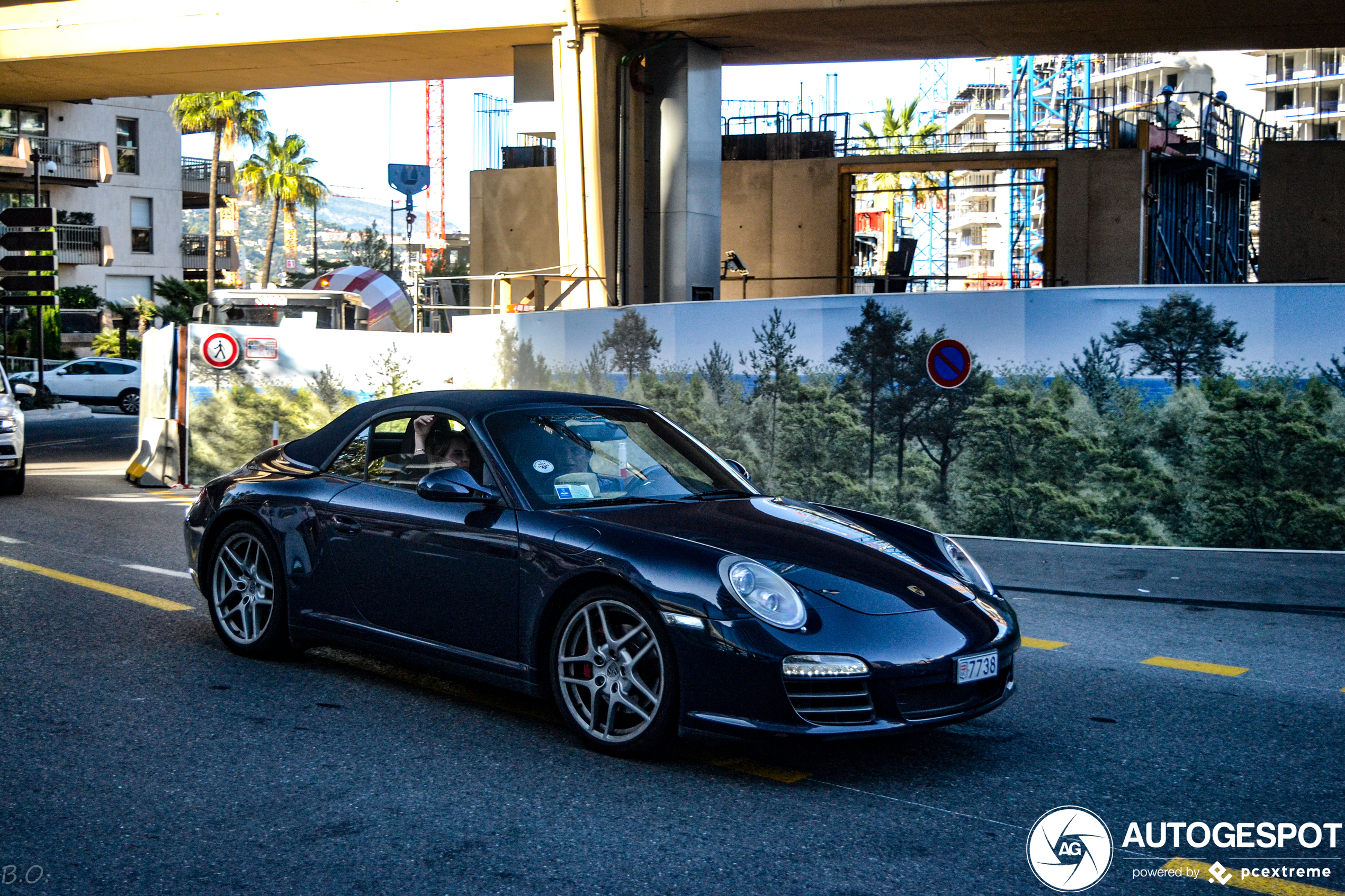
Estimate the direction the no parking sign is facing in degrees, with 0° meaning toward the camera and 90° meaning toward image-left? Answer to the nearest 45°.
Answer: approximately 0°

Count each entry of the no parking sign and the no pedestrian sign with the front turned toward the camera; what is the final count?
2

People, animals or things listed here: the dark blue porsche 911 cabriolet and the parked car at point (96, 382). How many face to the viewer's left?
1

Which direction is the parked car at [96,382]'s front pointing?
to the viewer's left

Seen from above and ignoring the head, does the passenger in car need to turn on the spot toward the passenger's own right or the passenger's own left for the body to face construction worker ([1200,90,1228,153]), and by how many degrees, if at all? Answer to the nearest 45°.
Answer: approximately 90° to the passenger's own left

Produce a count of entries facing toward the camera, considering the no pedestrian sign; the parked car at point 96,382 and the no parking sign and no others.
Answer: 2

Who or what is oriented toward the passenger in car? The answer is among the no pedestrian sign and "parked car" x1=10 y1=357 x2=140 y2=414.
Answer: the no pedestrian sign

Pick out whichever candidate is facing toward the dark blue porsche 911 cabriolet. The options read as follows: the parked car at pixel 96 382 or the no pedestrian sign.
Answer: the no pedestrian sign

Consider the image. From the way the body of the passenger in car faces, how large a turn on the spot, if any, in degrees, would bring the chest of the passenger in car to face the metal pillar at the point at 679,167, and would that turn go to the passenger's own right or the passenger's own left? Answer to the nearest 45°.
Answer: approximately 135° to the passenger's own left

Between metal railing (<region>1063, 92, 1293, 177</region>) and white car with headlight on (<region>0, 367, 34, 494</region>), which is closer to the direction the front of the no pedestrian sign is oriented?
the white car with headlight on

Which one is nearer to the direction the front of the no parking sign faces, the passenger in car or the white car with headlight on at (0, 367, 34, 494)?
the passenger in car

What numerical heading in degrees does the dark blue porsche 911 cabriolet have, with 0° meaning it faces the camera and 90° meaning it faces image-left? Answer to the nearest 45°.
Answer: approximately 315°

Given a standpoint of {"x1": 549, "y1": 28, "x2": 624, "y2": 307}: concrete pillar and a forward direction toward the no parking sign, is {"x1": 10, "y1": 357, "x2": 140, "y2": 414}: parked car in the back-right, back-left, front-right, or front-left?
back-right

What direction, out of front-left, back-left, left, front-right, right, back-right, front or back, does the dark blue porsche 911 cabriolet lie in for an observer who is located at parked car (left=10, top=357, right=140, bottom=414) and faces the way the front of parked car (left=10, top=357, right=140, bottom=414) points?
left

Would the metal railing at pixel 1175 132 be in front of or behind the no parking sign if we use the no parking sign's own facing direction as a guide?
behind
